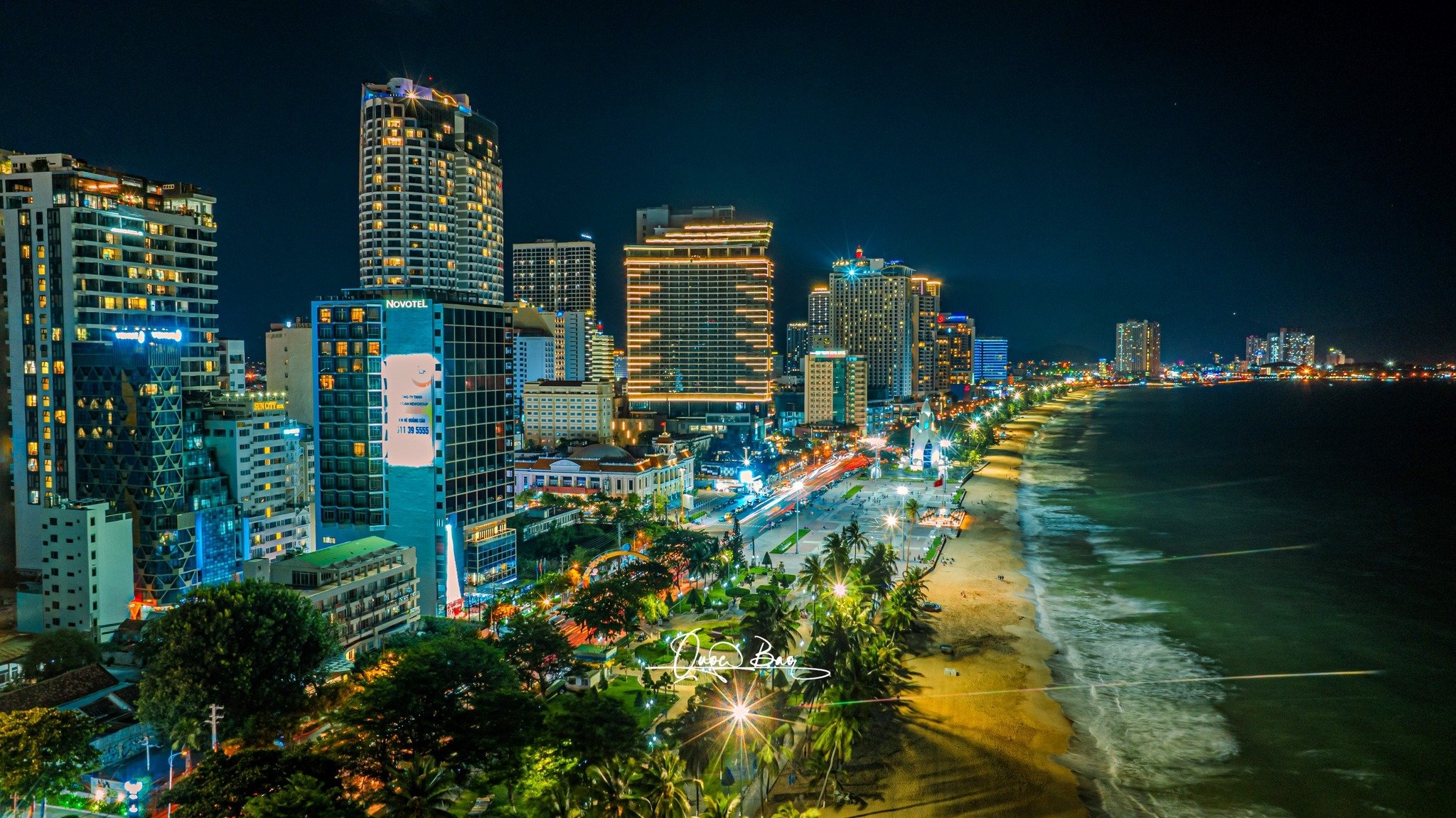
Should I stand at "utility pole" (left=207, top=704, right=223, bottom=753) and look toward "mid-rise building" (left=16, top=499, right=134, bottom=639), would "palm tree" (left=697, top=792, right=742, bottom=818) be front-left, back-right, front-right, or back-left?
back-right

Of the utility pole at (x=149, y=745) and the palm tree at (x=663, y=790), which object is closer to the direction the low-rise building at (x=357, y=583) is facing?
the palm tree

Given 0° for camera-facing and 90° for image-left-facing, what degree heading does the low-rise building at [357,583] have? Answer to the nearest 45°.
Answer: approximately 315°

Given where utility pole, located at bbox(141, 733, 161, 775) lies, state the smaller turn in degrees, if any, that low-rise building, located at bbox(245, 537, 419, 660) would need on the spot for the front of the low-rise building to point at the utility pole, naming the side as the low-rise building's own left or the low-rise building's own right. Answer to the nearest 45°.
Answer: approximately 90° to the low-rise building's own right

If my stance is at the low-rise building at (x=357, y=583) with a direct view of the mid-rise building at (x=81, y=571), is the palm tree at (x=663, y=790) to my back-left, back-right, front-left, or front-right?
back-left

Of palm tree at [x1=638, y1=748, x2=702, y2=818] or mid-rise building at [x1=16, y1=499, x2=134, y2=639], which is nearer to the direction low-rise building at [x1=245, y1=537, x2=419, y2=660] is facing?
the palm tree

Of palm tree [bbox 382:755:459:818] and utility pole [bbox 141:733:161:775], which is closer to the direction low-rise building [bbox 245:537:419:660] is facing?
the palm tree

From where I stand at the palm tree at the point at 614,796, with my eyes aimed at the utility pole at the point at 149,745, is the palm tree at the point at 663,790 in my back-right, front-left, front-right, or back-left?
back-right
